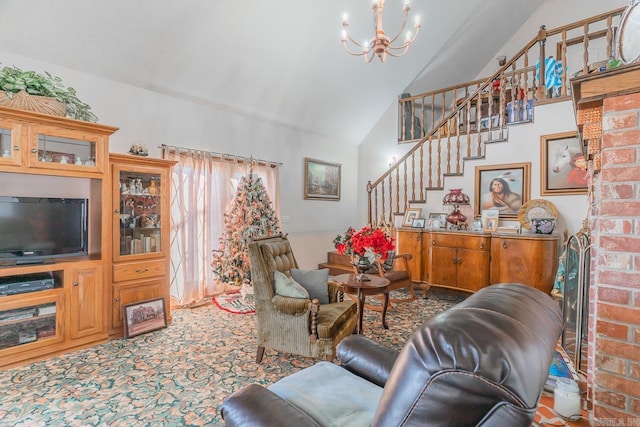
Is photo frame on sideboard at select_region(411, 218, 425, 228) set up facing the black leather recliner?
yes

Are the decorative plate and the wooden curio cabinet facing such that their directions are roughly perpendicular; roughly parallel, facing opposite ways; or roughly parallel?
roughly perpendicular

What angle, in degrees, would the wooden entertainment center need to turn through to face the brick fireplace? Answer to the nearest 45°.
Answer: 0° — it already faces it

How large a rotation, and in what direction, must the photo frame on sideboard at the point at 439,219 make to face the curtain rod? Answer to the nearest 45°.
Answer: approximately 45° to its right

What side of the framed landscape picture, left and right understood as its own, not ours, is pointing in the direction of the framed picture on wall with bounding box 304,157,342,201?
left

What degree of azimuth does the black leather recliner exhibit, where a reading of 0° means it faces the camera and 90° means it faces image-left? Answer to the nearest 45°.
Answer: approximately 135°
